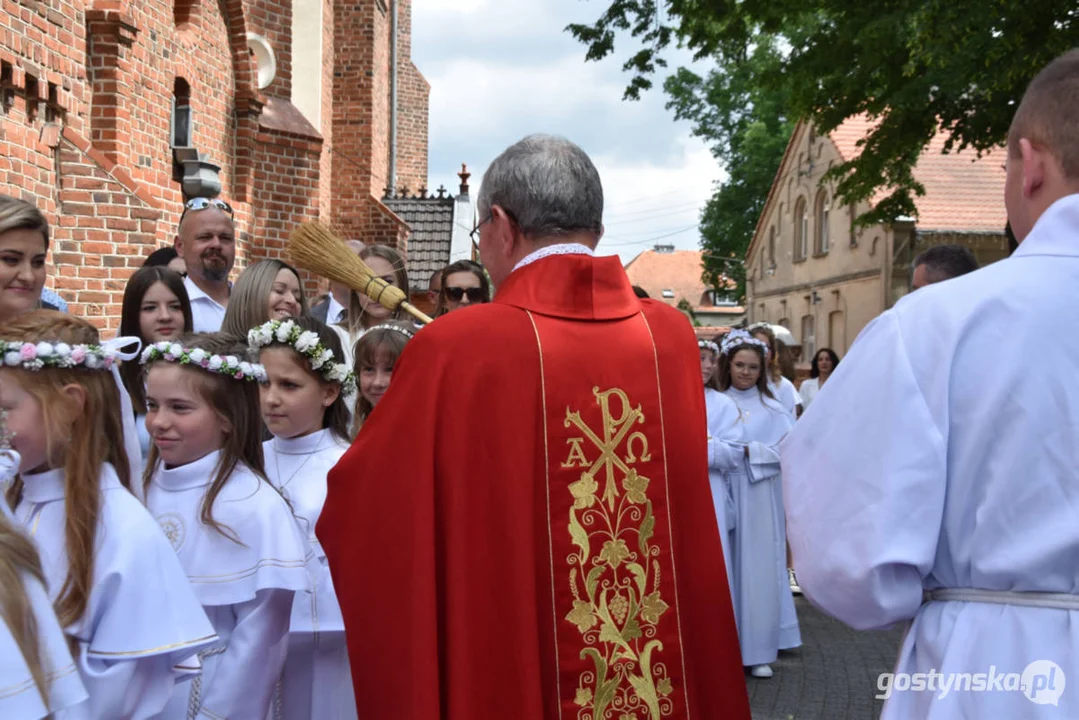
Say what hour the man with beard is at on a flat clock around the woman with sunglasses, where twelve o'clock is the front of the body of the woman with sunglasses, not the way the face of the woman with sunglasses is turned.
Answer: The man with beard is roughly at 3 o'clock from the woman with sunglasses.

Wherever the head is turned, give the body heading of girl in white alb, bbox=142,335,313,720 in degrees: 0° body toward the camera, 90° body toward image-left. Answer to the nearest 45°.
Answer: approximately 45°

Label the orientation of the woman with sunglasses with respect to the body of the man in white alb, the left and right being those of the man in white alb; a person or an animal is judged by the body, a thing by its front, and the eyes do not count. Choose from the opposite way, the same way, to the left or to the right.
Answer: the opposite way

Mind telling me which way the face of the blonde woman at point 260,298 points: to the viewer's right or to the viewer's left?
to the viewer's right

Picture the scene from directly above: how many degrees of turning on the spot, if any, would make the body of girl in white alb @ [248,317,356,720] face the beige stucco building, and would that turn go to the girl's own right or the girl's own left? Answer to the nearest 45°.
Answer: approximately 180°

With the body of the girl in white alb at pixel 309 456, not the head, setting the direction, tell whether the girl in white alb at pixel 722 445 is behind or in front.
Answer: behind

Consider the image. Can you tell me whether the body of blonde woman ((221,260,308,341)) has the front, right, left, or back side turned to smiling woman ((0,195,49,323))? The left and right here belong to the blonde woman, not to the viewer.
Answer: right

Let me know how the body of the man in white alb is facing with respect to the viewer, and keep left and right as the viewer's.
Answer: facing away from the viewer and to the left of the viewer

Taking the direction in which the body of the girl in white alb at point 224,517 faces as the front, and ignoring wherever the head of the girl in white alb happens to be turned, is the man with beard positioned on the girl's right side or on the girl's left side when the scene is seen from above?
on the girl's right side
